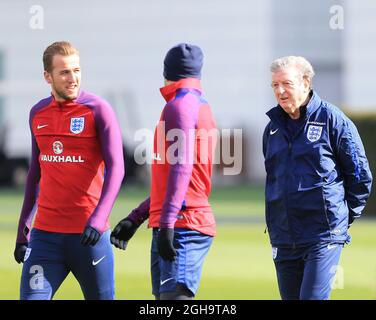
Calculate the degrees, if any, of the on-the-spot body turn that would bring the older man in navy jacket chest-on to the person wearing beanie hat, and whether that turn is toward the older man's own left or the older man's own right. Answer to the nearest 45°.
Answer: approximately 45° to the older man's own right

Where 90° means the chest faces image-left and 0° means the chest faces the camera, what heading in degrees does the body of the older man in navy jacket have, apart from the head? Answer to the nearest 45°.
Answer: approximately 45°

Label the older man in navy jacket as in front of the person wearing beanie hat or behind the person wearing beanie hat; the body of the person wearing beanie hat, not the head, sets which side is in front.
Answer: behind

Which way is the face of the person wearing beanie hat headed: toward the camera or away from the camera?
away from the camera
